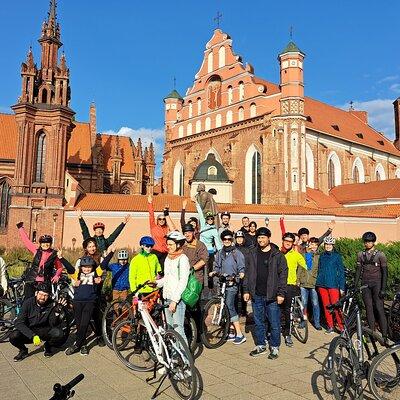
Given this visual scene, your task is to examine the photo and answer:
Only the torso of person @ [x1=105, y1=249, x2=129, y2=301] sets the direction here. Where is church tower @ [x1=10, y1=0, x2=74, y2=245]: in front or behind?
behind

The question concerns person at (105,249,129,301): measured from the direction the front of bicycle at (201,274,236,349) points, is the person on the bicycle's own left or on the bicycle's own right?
on the bicycle's own right

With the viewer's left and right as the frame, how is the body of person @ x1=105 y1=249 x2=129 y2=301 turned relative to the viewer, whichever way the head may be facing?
facing the viewer

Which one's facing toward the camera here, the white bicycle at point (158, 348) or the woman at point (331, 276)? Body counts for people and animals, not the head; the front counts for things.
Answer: the woman

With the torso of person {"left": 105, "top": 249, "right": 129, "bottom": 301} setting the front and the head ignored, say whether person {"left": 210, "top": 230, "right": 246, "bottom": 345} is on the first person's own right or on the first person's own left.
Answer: on the first person's own left

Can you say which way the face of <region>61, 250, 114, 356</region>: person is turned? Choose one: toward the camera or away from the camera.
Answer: toward the camera

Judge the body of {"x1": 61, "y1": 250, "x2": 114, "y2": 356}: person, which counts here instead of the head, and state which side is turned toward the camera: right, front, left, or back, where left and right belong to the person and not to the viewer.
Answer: front

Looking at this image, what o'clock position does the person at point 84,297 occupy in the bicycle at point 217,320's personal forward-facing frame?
The person is roughly at 1 o'clock from the bicycle.
